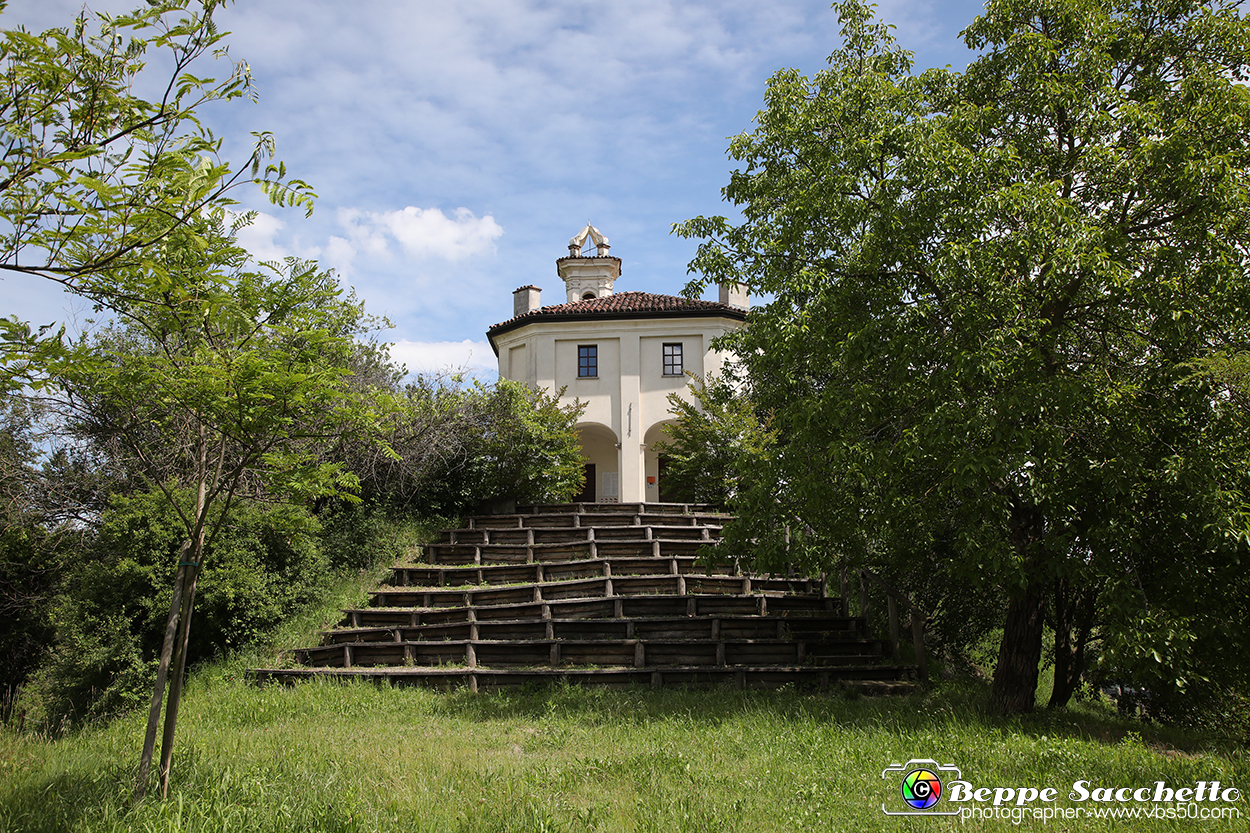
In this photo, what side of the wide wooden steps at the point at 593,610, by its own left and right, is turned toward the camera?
front

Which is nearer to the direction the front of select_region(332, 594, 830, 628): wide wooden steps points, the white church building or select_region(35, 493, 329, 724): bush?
the bush

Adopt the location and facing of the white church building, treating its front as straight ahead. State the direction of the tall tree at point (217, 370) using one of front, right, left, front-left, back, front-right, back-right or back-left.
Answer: front

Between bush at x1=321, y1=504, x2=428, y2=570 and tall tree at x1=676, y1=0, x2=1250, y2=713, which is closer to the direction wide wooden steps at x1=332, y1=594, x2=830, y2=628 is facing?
the tall tree

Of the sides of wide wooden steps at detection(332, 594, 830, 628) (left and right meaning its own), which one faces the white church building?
back

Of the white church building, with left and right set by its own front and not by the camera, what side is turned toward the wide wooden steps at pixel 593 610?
front

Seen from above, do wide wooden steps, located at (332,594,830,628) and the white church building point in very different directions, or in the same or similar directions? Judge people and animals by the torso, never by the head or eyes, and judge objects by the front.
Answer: same or similar directions

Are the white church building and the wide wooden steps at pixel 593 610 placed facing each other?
no

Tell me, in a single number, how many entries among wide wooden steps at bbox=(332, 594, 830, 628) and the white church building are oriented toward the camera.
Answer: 2
